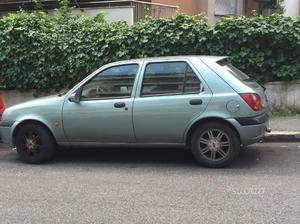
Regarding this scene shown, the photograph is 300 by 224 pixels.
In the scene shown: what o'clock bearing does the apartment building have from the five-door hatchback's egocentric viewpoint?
The apartment building is roughly at 3 o'clock from the five-door hatchback.

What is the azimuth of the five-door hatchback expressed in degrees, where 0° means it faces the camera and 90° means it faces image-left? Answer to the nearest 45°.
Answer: approximately 90°

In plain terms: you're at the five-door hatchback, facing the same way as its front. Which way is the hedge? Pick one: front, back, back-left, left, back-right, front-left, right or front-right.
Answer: right
